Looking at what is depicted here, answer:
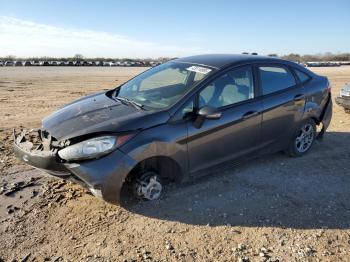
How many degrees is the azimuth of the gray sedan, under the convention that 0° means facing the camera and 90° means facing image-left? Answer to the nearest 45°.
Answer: approximately 45°

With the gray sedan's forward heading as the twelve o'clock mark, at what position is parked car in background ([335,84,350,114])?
The parked car in background is roughly at 6 o'clock from the gray sedan.
